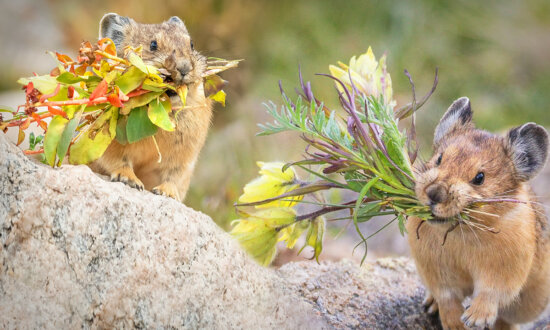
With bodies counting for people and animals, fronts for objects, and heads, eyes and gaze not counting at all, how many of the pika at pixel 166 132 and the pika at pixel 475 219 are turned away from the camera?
0

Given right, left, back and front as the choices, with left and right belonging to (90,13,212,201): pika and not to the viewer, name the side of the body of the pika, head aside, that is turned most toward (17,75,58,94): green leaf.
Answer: right

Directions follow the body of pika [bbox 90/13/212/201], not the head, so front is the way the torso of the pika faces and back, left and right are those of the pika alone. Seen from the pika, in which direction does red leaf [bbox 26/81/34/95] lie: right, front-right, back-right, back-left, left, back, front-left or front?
right

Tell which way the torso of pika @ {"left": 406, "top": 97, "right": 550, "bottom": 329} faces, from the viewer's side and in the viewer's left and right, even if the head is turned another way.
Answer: facing the viewer and to the left of the viewer

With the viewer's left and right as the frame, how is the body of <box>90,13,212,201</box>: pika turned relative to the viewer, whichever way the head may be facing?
facing the viewer and to the right of the viewer

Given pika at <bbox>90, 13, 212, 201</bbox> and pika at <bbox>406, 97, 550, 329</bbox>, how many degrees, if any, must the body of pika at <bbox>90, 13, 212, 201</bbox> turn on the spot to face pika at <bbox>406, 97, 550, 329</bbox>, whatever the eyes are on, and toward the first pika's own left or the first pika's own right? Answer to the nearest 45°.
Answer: approximately 45° to the first pika's own left
